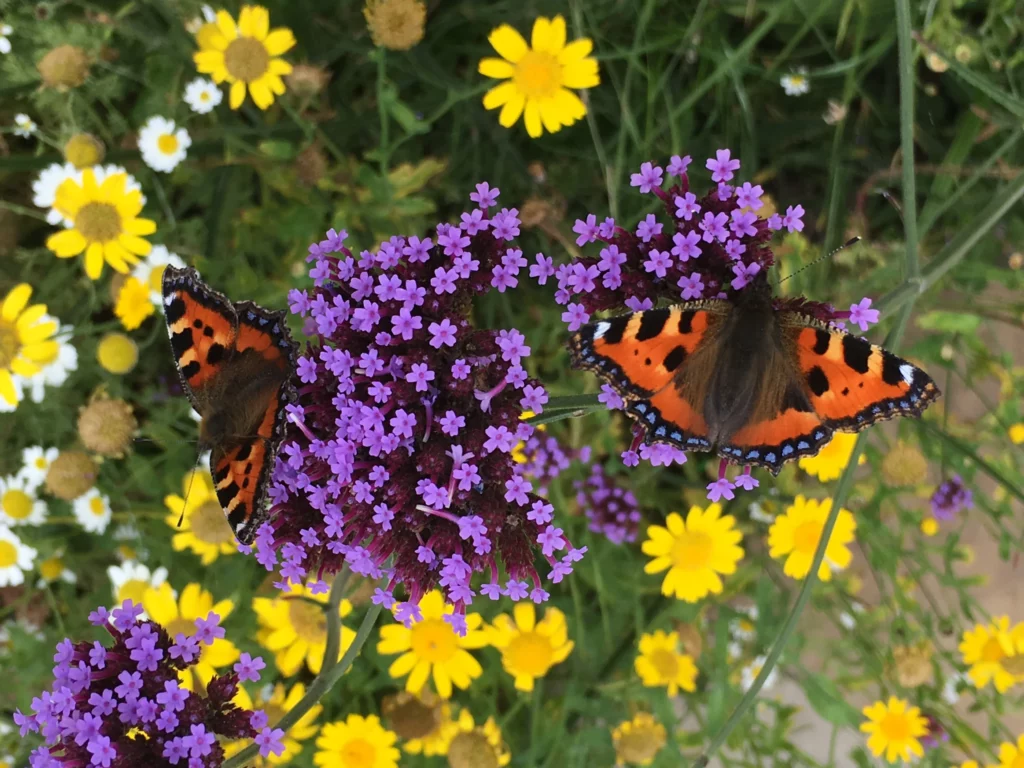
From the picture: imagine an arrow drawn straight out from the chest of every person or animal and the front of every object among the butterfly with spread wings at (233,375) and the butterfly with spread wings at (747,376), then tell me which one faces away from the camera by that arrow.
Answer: the butterfly with spread wings at (747,376)

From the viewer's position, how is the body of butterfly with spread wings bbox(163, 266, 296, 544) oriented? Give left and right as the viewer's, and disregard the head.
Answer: facing the viewer and to the left of the viewer

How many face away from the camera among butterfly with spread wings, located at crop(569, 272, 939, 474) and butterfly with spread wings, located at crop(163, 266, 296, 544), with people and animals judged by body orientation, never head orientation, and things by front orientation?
1

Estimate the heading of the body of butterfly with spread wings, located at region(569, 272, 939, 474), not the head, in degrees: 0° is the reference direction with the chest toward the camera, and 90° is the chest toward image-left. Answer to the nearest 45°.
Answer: approximately 180°
